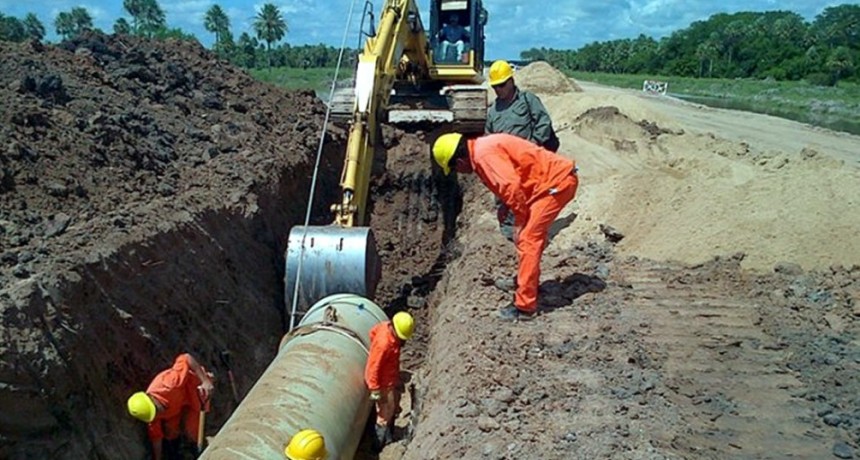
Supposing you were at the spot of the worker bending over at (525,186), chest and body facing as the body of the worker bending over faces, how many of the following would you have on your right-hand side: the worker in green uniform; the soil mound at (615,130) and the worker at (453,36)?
3

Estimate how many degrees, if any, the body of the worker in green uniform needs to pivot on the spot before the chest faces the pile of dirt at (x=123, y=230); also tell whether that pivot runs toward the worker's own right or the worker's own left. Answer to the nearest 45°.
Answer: approximately 45° to the worker's own right

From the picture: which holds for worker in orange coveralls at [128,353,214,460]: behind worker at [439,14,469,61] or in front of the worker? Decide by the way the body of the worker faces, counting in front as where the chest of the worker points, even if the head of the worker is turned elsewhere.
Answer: in front

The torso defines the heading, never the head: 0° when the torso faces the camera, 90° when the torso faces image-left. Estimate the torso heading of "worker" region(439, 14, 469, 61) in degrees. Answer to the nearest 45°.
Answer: approximately 0°

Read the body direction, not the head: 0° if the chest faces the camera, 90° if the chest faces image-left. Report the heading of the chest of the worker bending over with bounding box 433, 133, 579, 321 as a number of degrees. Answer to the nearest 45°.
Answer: approximately 90°

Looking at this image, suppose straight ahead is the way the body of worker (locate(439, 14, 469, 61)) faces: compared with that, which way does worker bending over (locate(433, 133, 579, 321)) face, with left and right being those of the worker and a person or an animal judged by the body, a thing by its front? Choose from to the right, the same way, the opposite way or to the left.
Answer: to the right

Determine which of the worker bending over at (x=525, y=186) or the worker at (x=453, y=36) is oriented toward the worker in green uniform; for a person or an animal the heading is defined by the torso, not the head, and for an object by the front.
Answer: the worker

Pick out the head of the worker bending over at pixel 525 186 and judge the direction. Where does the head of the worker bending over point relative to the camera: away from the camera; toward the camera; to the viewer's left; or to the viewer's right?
to the viewer's left

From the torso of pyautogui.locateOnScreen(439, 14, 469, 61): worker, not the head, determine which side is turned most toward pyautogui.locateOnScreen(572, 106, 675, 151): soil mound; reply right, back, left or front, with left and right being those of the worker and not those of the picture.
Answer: left

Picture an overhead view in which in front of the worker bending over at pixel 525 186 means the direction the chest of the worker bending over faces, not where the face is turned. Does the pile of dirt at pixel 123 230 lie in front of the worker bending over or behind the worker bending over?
in front

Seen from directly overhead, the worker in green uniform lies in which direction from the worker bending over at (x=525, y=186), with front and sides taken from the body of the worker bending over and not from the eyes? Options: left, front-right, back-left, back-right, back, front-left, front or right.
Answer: right

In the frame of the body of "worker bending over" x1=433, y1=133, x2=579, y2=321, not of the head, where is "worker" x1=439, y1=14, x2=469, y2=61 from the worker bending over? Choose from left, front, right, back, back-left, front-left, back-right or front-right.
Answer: right
